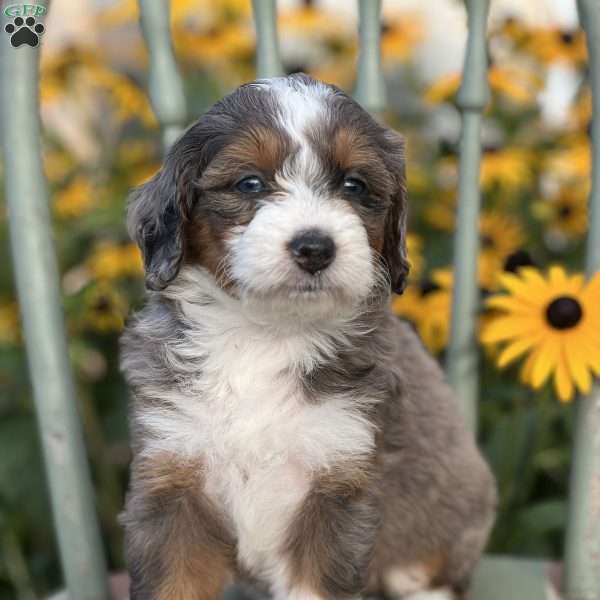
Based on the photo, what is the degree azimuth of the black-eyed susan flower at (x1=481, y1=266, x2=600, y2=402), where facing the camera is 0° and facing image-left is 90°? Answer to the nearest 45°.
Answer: approximately 0°

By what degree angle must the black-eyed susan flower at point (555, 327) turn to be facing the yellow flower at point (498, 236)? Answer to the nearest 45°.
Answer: approximately 180°

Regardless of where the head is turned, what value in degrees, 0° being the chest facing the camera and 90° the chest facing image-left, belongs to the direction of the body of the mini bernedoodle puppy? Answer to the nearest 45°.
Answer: approximately 45°

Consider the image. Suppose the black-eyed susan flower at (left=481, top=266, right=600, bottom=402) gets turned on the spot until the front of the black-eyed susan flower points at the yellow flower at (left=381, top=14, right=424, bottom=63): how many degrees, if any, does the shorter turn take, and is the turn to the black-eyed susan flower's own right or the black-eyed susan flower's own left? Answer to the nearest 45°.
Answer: approximately 180°

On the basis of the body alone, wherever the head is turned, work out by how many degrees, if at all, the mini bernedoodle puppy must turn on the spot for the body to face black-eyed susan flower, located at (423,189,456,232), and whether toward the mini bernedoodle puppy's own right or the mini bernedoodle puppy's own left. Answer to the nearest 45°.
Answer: approximately 135° to the mini bernedoodle puppy's own right

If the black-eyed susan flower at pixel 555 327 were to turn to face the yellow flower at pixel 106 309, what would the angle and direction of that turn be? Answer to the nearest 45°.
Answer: approximately 90° to its right

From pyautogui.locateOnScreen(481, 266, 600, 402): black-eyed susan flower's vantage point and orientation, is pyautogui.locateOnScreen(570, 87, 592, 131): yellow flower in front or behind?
behind

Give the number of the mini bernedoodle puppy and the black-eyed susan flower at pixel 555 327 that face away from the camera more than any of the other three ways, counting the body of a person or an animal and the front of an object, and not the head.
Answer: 0

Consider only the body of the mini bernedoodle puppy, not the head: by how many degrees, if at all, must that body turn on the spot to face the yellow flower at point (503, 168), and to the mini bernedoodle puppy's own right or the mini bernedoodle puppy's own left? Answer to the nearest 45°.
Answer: approximately 180°

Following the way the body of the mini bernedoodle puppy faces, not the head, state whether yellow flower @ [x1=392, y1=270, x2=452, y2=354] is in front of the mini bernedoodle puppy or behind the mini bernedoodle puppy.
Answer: behind

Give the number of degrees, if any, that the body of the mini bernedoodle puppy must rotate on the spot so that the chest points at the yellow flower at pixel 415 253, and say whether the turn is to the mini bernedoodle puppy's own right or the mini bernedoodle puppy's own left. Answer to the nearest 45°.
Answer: approximately 135° to the mini bernedoodle puppy's own right

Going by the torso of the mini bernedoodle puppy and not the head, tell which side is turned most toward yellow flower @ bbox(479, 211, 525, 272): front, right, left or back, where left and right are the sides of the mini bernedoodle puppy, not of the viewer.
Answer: back
